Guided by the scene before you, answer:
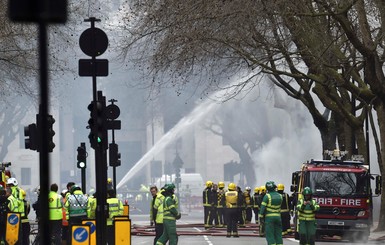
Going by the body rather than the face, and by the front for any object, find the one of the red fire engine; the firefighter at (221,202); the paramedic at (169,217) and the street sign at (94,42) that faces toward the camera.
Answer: the red fire engine

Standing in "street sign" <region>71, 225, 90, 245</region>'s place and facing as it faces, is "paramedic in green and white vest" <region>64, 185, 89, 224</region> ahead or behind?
behind

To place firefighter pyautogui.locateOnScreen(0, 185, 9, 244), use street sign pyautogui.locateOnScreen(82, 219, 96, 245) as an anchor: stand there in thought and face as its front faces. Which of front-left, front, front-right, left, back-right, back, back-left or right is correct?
back-right

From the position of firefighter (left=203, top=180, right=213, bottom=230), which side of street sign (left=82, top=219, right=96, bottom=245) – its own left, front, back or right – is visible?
back

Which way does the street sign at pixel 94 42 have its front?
away from the camera
